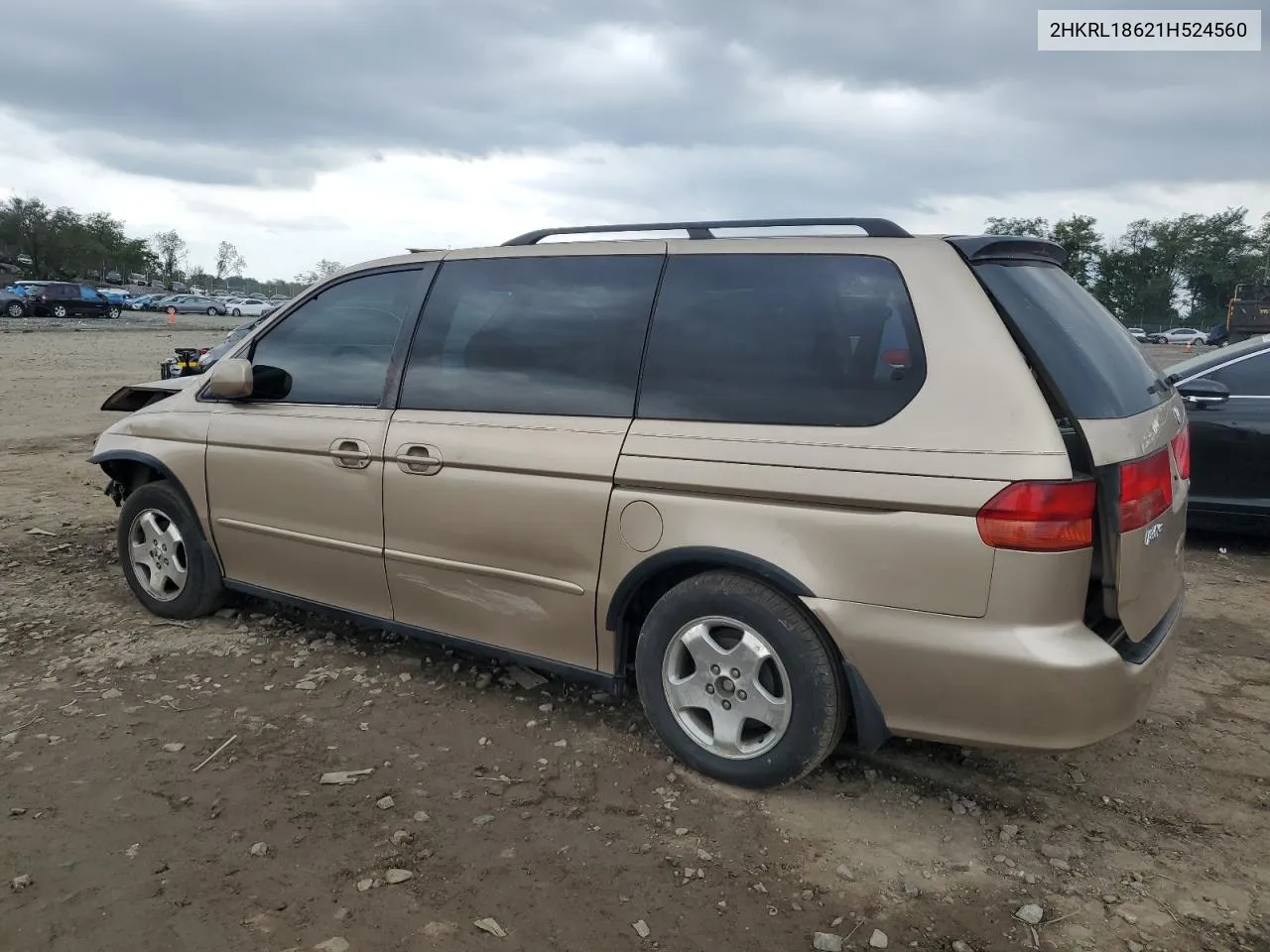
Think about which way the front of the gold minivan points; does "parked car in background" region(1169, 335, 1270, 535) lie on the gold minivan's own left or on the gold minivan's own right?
on the gold minivan's own right

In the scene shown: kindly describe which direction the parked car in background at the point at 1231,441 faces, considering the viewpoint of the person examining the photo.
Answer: facing to the left of the viewer

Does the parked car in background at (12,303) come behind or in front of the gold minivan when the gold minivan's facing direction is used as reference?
in front

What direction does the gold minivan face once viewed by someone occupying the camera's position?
facing away from the viewer and to the left of the viewer
